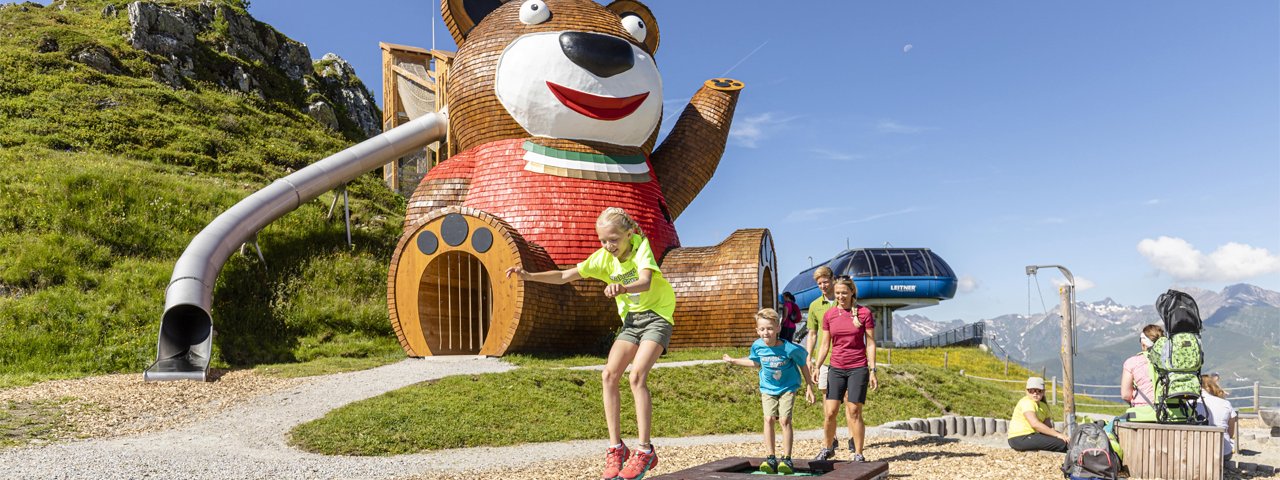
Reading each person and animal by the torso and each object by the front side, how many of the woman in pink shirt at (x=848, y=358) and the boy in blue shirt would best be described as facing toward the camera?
2

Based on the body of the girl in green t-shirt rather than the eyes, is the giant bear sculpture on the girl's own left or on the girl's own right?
on the girl's own right

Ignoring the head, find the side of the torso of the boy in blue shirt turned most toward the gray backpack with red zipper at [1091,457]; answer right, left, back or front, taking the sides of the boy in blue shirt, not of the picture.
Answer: left

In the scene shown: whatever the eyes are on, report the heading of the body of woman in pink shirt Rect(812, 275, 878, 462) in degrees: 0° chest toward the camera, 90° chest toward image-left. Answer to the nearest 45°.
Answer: approximately 0°

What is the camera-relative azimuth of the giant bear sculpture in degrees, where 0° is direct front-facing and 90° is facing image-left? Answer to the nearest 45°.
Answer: approximately 315°

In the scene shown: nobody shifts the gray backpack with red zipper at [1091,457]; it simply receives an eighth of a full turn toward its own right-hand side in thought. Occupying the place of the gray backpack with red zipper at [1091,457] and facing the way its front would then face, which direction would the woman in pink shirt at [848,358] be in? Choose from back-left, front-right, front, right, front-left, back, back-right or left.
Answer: front-right

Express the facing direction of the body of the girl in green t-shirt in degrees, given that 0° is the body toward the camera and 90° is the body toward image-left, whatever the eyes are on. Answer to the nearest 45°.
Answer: approximately 45°

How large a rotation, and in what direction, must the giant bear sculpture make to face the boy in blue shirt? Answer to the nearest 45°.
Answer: approximately 45° to its right
